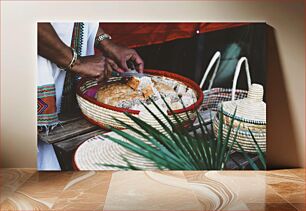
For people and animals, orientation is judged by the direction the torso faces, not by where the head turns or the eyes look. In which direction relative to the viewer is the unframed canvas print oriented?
toward the camera
